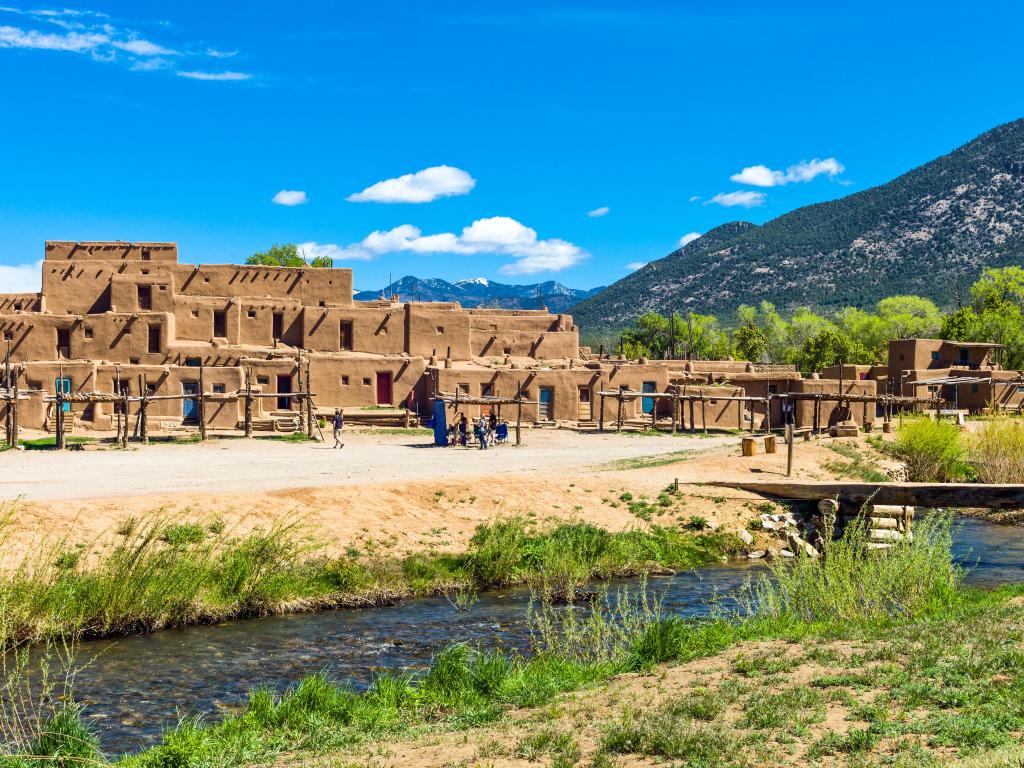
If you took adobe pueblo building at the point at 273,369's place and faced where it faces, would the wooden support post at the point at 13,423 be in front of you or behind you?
in front

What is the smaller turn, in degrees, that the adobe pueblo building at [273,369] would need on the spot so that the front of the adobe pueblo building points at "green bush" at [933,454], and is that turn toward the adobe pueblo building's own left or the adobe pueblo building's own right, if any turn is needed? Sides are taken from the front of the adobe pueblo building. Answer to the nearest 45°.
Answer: approximately 45° to the adobe pueblo building's own left

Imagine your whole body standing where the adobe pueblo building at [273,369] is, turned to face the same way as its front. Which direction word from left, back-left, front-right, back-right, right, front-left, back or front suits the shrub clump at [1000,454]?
front-left

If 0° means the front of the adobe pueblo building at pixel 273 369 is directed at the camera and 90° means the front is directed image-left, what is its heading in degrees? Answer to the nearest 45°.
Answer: approximately 0°

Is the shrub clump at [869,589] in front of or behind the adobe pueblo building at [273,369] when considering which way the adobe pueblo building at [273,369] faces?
in front
